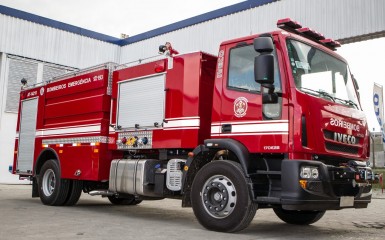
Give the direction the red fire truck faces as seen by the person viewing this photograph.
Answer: facing the viewer and to the right of the viewer
